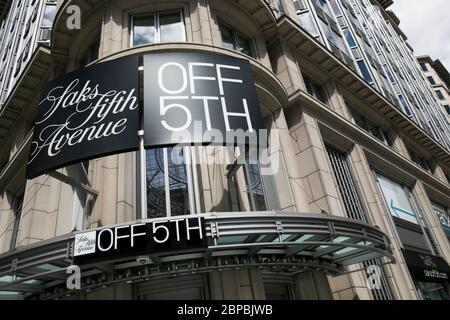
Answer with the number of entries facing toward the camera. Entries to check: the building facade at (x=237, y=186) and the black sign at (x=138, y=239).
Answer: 2

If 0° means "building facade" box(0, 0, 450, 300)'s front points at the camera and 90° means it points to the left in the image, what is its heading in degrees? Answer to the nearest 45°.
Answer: approximately 0°

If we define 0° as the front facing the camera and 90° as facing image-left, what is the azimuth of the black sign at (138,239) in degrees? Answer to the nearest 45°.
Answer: approximately 0°
